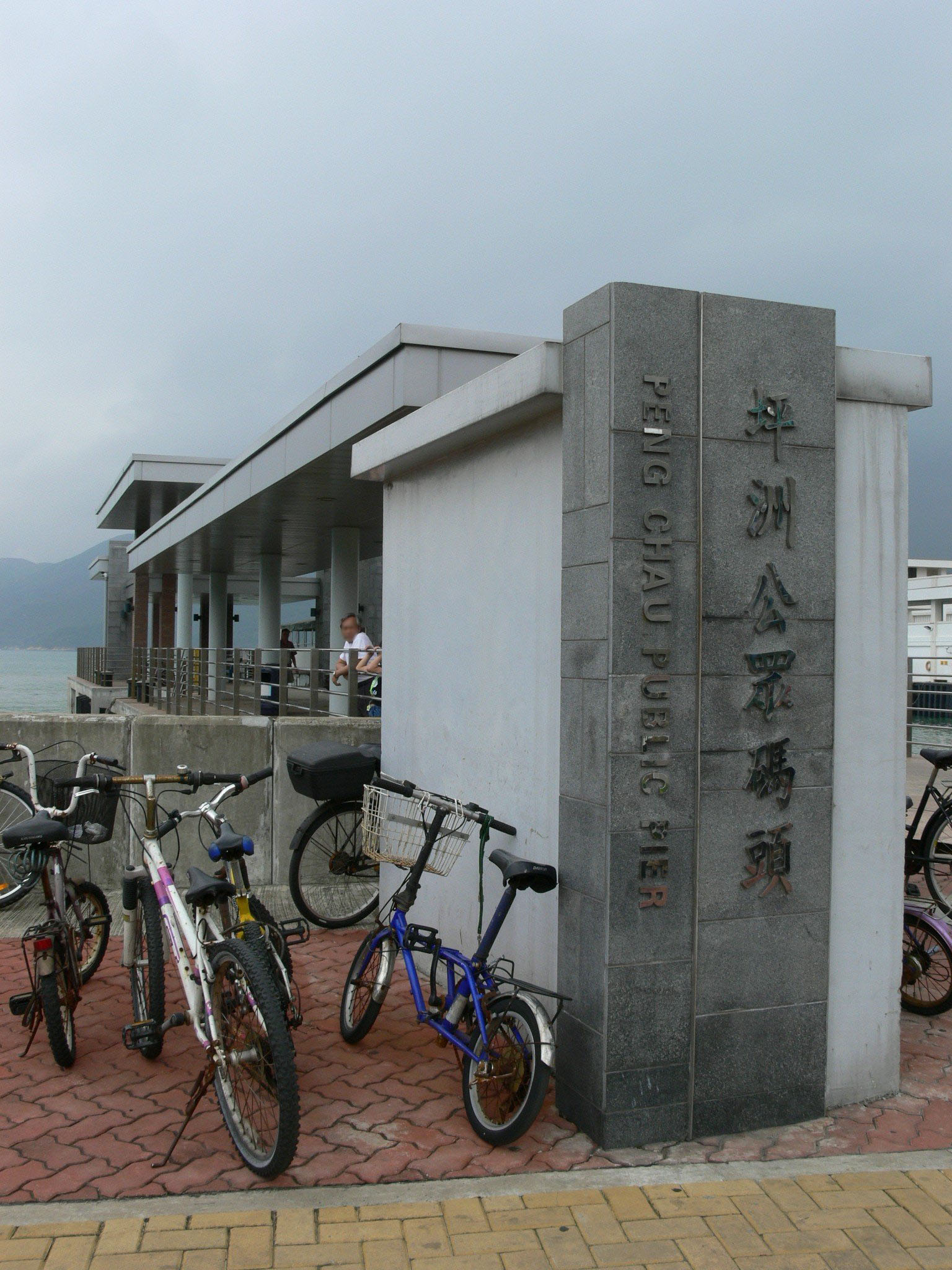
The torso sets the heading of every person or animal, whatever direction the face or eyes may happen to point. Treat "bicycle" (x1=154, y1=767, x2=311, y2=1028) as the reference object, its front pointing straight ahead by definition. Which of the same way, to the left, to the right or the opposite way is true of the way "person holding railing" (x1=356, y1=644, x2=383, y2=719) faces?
to the left

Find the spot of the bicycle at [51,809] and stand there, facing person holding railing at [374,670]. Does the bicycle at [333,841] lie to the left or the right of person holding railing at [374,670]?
right

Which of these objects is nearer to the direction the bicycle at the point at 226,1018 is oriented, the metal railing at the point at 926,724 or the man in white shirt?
the man in white shirt

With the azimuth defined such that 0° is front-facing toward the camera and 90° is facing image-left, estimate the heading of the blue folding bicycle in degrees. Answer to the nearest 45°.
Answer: approximately 135°

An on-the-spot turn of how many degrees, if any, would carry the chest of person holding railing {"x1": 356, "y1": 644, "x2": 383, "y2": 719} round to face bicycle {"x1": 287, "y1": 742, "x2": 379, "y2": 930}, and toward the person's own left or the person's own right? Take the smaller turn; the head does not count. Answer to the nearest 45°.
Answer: approximately 45° to the person's own left

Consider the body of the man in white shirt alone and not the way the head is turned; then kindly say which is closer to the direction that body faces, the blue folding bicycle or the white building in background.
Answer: the blue folding bicycle

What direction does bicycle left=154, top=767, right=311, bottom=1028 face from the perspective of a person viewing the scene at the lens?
facing away from the viewer and to the left of the viewer

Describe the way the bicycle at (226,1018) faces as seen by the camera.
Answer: facing away from the viewer and to the left of the viewer

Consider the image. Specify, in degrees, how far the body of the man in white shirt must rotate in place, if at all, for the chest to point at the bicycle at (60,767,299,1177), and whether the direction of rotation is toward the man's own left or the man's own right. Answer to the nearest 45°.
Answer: approximately 45° to the man's own left

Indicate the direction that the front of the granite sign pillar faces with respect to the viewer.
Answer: facing the viewer and to the right of the viewer

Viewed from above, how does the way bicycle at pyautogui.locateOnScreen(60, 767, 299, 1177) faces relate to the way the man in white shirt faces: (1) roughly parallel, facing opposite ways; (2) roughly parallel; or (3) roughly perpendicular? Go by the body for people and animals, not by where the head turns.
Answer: roughly perpendicular

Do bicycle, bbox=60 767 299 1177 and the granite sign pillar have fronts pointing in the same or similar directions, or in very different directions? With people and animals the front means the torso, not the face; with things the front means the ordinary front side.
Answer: very different directions
